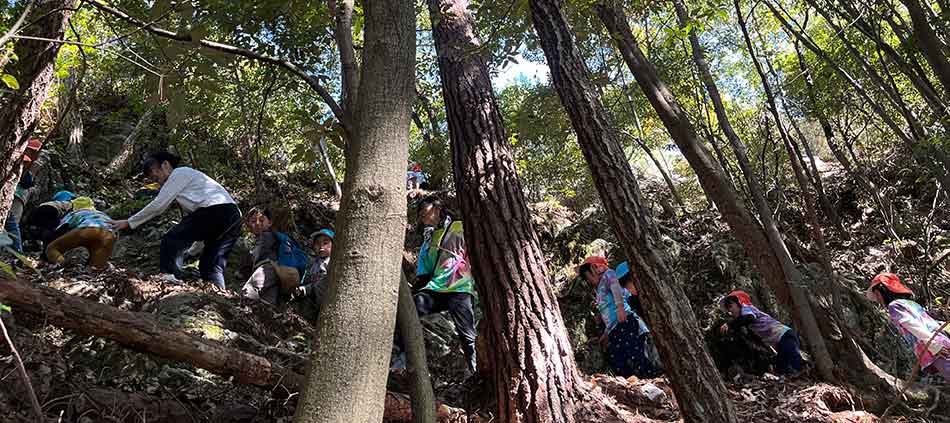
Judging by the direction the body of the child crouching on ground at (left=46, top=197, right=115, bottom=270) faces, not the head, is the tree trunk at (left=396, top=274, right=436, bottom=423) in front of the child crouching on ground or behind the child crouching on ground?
behind

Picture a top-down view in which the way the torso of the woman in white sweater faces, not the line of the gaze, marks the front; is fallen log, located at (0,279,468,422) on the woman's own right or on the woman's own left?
on the woman's own left

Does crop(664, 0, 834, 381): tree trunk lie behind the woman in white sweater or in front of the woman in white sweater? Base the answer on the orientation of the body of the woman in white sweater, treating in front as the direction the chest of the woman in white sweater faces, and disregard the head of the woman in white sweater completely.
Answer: behind

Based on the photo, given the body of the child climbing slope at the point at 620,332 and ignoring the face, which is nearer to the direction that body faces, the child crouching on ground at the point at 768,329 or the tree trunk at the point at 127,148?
the tree trunk

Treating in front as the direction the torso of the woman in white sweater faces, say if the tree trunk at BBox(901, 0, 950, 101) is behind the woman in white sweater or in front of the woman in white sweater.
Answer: behind

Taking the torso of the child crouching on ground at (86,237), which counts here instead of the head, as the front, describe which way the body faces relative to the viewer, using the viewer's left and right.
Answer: facing away from the viewer

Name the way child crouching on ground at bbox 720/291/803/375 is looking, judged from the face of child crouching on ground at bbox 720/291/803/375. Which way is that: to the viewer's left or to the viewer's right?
to the viewer's left

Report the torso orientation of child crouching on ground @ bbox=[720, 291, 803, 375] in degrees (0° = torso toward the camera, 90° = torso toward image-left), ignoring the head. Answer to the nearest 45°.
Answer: approximately 90°

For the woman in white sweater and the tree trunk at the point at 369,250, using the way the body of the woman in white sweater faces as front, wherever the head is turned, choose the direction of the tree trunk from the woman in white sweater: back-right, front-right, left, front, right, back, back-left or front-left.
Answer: left

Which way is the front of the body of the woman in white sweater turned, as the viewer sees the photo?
to the viewer's left

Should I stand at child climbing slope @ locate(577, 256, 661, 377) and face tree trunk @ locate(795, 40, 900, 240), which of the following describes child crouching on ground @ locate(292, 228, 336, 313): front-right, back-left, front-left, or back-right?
back-left
